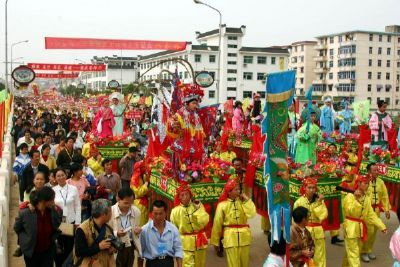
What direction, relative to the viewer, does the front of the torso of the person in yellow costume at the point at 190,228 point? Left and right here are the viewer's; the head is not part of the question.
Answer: facing the viewer

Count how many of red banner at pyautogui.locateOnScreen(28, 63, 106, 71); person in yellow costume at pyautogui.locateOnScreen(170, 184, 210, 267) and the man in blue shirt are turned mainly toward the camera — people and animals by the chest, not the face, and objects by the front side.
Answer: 3

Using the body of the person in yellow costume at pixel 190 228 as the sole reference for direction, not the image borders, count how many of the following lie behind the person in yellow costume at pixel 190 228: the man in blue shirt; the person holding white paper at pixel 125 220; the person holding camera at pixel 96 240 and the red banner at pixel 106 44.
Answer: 1

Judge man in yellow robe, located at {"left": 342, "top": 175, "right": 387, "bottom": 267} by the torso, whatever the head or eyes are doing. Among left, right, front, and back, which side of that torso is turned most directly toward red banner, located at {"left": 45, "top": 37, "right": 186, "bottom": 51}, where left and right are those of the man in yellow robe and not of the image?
back

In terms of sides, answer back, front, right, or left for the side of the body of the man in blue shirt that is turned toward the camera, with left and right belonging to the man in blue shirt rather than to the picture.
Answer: front

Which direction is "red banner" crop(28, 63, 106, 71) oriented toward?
toward the camera

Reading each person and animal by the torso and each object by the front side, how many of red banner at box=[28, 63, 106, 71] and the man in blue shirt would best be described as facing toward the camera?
2

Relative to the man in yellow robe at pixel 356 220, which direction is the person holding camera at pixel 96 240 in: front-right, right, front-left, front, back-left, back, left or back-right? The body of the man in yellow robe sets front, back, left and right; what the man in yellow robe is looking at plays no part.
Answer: right

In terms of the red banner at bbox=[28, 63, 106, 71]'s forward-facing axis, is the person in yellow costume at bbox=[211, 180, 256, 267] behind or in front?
in front

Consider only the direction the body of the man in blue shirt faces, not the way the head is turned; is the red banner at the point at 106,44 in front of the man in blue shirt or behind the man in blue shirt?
behind

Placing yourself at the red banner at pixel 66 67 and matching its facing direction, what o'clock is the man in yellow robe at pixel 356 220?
The man in yellow robe is roughly at 12 o'clock from the red banner.

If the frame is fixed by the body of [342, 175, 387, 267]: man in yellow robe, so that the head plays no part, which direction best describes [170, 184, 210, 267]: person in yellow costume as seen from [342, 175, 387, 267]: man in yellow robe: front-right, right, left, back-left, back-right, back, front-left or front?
right

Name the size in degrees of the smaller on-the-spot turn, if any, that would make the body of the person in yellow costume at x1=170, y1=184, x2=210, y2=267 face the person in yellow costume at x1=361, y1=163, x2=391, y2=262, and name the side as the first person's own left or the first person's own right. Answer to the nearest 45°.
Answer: approximately 135° to the first person's own left

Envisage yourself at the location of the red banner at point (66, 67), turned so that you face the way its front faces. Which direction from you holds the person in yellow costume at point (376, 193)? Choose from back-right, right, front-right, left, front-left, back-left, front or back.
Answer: front

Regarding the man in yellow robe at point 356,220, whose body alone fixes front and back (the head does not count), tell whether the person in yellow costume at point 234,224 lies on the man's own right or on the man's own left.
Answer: on the man's own right
